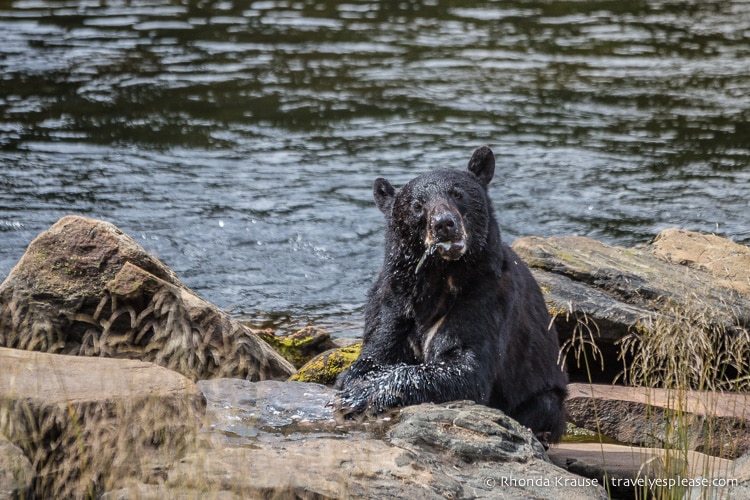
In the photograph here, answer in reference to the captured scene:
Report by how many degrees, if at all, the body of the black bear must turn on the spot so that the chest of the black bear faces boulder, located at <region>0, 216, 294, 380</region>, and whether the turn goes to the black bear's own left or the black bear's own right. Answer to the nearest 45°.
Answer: approximately 45° to the black bear's own right

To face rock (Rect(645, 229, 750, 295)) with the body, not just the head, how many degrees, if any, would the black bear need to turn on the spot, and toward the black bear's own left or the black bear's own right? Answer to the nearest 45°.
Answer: approximately 180°

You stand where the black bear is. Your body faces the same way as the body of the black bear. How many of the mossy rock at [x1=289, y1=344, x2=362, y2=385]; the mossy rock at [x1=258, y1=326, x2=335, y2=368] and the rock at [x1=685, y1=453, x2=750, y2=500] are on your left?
1

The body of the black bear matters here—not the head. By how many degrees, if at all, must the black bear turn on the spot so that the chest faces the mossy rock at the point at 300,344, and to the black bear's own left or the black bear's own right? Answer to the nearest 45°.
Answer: approximately 90° to the black bear's own right

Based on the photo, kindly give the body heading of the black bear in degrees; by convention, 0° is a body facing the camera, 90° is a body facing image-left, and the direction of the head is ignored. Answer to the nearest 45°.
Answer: approximately 45°

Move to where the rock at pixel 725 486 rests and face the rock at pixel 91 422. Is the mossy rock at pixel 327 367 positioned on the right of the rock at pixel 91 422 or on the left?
right

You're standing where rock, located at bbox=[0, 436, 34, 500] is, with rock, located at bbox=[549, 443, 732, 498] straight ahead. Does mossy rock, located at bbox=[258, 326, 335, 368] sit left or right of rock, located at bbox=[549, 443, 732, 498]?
left

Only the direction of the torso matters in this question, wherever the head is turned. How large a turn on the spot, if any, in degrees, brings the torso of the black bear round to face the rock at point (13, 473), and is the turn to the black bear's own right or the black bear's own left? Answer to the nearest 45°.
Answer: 0° — it already faces it

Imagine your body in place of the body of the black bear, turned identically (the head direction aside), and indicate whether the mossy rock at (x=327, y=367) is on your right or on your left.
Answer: on your right
